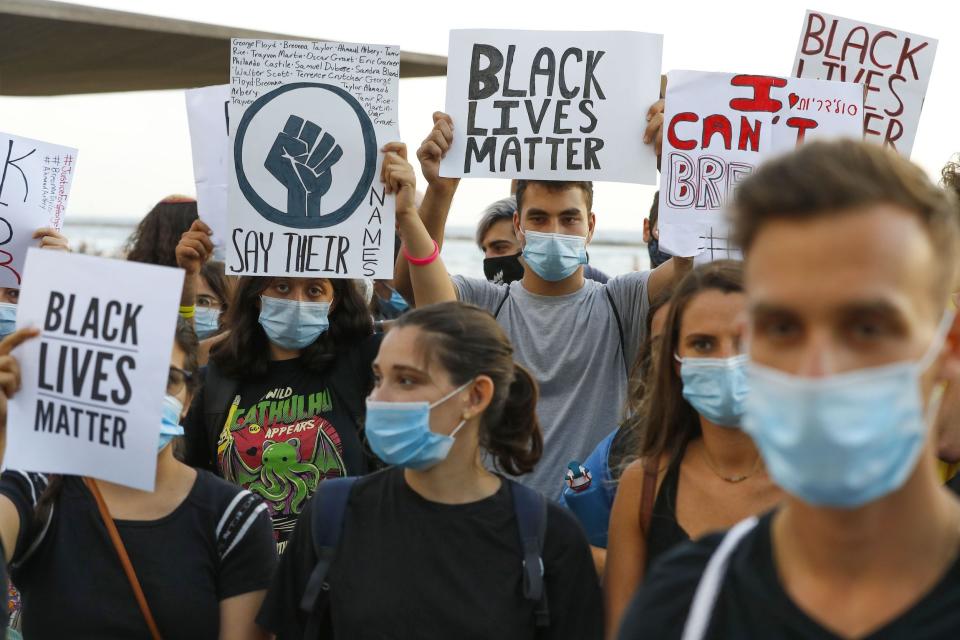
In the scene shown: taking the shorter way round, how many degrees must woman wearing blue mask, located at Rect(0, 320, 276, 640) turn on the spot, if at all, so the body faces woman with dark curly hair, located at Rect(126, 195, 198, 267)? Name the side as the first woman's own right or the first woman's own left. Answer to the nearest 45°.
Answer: approximately 180°

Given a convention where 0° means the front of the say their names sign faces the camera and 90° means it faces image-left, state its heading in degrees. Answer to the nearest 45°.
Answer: approximately 0°

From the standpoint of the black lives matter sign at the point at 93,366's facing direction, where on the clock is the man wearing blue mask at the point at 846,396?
The man wearing blue mask is roughly at 11 o'clock from the black lives matter sign.

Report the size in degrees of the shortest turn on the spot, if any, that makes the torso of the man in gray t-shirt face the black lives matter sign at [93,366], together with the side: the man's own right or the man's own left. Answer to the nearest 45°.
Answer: approximately 45° to the man's own right

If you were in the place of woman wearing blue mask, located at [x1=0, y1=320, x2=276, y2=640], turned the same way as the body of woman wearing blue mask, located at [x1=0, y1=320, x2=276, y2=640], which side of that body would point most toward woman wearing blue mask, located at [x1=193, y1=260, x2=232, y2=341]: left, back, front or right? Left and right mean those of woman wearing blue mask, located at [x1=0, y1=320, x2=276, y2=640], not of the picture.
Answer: back

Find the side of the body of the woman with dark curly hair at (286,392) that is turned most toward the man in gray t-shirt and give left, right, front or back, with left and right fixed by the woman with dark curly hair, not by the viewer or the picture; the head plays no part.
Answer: left
